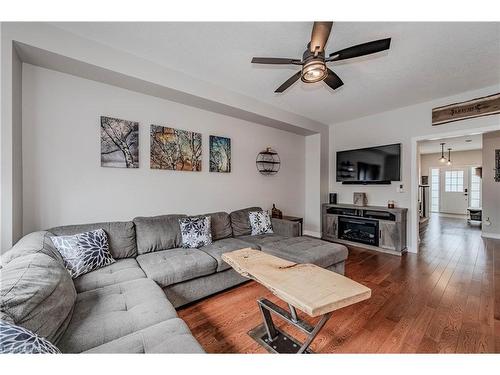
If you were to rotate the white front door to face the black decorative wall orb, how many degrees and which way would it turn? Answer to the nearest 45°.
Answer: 0° — it already faces it

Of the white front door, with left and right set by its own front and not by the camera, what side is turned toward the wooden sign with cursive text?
front

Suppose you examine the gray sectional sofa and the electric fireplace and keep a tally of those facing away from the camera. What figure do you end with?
0

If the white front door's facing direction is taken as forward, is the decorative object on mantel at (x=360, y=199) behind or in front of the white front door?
in front

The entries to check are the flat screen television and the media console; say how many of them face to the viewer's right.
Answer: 0

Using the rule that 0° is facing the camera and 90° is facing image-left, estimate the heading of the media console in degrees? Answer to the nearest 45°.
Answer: approximately 45°

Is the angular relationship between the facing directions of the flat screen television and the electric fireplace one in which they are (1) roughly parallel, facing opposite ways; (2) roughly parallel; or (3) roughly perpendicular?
roughly parallel

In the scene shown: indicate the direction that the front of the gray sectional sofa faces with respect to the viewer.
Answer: facing the viewer and to the right of the viewer

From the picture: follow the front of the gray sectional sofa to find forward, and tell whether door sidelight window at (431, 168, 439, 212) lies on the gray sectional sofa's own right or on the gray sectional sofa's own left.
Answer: on the gray sectional sofa's own left

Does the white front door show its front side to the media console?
yes

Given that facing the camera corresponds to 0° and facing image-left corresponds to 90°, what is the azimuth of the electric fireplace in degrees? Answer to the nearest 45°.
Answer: approximately 45°

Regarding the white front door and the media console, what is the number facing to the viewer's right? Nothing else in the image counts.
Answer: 0

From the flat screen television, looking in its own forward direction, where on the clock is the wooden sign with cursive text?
The wooden sign with cursive text is roughly at 8 o'clock from the flat screen television.

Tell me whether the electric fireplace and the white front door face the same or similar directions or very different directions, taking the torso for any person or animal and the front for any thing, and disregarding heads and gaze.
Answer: same or similar directions

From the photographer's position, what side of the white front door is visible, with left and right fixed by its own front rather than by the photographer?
front

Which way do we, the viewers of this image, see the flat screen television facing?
facing the viewer and to the left of the viewer

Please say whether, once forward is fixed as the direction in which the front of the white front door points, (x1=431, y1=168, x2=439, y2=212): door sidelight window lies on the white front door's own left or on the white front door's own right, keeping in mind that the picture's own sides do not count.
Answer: on the white front door's own right

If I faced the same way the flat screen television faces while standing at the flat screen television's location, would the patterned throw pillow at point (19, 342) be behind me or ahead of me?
ahead

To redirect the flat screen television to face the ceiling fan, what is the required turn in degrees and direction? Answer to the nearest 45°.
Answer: approximately 45° to its left
